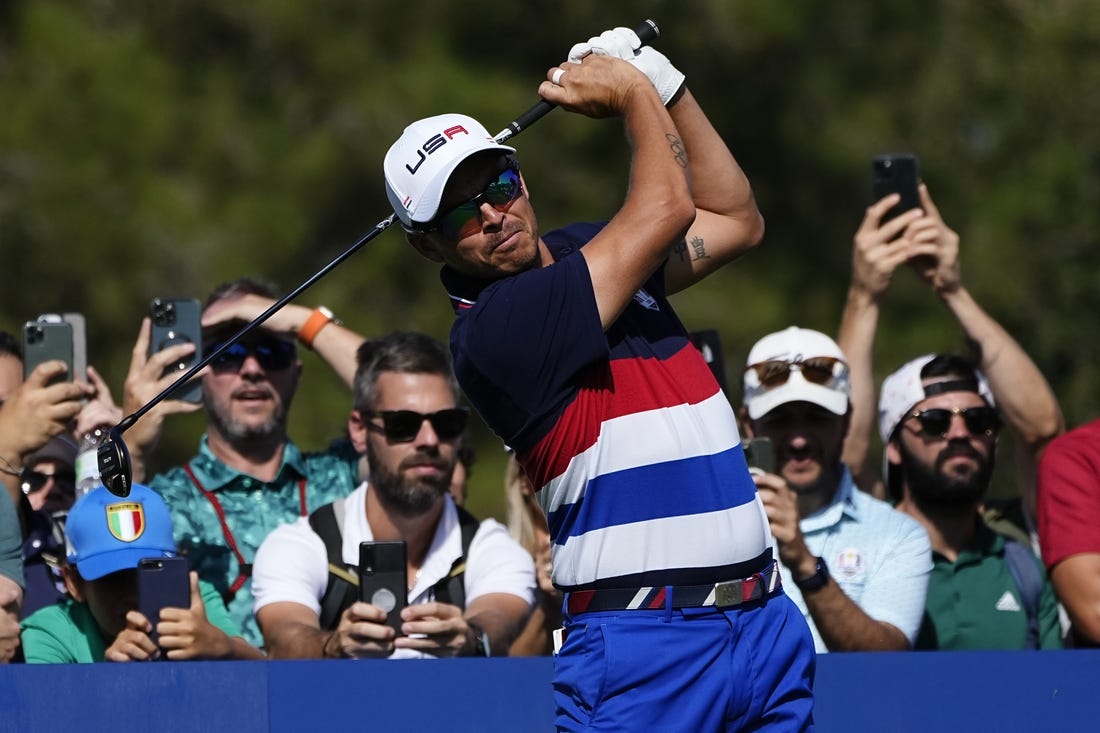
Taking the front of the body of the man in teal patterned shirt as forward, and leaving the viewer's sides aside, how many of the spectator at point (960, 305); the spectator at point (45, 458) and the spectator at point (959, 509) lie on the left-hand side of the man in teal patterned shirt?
2

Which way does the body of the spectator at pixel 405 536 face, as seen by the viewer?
toward the camera

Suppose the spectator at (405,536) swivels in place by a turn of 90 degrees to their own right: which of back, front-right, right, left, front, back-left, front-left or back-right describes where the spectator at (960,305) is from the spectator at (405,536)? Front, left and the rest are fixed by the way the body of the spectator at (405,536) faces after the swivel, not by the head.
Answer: back

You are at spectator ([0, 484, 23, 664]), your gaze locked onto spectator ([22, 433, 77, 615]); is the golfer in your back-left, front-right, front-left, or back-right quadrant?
back-right

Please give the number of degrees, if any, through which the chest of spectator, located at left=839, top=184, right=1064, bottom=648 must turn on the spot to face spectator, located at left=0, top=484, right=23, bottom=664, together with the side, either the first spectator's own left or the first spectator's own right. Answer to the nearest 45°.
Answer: approximately 45° to the first spectator's own right

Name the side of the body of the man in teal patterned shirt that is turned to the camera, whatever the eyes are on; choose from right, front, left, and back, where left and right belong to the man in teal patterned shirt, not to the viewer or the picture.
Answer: front

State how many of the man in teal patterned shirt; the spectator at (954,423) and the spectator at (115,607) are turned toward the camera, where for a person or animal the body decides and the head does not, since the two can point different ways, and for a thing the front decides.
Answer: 3

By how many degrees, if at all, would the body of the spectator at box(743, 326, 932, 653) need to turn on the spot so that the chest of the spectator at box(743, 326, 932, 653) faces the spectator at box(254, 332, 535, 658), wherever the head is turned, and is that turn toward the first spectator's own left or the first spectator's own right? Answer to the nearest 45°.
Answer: approximately 90° to the first spectator's own right

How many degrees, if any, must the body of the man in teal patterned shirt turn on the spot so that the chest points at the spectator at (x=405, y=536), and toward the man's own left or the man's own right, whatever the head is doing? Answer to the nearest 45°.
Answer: approximately 45° to the man's own left

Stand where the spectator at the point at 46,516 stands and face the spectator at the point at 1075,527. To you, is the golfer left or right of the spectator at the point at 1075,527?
right

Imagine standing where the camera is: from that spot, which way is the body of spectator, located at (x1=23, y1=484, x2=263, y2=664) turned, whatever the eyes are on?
toward the camera

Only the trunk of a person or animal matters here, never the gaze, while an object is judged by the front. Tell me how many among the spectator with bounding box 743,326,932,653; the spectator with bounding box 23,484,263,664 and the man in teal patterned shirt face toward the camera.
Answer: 3

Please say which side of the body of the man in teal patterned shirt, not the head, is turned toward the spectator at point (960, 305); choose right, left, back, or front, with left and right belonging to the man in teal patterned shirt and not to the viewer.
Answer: left

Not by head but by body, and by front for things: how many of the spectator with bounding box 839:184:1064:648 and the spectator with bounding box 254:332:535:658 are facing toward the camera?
2

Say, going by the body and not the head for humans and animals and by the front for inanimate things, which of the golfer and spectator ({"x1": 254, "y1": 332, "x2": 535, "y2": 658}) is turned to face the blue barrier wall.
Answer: the spectator

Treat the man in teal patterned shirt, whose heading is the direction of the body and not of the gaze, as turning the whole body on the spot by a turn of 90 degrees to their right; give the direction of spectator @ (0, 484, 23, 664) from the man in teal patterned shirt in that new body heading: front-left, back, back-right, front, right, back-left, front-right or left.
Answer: front-left
